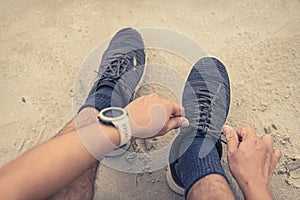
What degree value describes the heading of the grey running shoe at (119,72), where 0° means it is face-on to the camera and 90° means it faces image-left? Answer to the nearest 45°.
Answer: approximately 180°

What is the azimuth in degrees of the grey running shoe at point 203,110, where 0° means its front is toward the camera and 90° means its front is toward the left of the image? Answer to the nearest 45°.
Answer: approximately 180°

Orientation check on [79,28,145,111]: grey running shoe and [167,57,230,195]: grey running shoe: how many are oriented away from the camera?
2
